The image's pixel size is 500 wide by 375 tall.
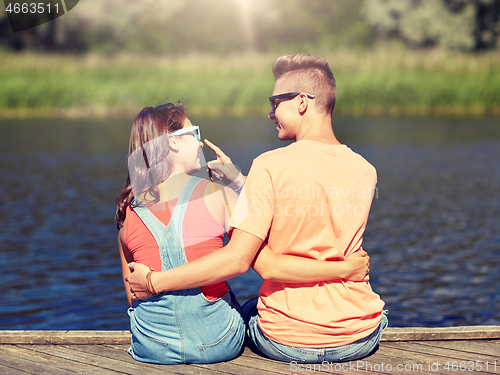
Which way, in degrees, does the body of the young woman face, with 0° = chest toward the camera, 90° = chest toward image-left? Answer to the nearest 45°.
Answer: approximately 180°
